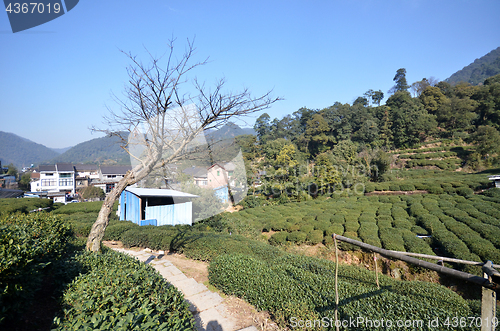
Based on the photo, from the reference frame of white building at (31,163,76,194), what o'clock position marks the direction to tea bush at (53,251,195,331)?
The tea bush is roughly at 12 o'clock from the white building.

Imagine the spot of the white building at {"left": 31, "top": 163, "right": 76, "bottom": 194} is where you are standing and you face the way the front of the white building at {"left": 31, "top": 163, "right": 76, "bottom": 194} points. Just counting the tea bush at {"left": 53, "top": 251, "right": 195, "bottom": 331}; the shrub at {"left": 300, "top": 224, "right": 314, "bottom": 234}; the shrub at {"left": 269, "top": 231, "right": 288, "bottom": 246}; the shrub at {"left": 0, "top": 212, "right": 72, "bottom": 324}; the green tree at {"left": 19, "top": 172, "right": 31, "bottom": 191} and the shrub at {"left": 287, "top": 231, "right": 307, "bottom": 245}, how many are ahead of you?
5

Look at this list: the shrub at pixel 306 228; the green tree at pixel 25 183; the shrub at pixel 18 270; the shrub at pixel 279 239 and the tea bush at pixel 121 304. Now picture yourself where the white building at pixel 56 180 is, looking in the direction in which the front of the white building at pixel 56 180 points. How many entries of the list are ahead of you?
4

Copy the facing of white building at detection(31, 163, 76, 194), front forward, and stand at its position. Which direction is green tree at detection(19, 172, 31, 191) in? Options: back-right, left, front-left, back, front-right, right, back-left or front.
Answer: back-right

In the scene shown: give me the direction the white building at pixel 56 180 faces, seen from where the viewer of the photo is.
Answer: facing the viewer

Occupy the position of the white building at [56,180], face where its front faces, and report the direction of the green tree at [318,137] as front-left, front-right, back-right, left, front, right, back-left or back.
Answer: front-left

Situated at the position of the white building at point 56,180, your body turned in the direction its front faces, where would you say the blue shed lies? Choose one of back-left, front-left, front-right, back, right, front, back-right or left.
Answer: front

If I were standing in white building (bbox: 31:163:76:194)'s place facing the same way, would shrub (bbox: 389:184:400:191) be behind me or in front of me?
in front

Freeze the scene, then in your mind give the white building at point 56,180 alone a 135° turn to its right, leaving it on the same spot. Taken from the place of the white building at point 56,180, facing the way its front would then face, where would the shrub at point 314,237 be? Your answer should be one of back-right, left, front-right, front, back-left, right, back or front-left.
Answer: back-left

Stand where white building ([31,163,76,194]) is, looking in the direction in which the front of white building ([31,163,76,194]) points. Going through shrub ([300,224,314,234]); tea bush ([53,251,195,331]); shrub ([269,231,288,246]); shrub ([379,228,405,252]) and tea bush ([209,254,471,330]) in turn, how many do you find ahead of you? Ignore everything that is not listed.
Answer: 5

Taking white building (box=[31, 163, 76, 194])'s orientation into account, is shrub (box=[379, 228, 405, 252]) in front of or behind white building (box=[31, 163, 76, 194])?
in front

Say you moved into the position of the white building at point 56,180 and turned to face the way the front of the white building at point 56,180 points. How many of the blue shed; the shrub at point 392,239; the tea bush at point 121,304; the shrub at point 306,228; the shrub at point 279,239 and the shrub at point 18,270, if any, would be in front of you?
6
